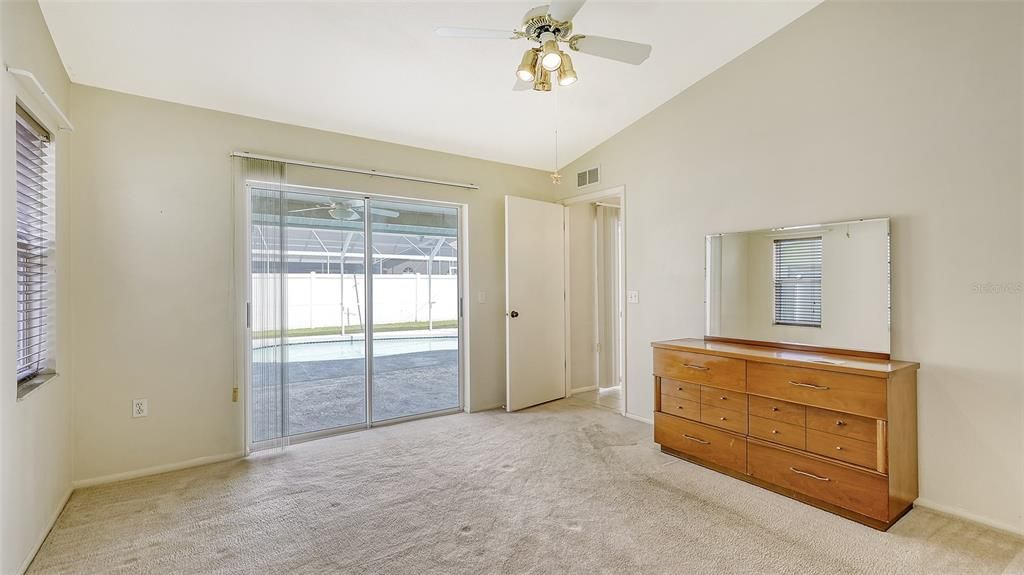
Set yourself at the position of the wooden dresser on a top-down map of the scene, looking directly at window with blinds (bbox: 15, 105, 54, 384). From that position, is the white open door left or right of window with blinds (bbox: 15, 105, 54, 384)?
right

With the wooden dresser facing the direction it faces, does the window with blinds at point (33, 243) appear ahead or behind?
ahead

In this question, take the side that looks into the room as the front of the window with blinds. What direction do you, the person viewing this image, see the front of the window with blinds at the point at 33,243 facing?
facing to the right of the viewer

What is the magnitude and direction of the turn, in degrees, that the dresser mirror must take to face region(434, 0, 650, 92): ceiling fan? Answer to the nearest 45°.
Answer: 0° — it already faces it

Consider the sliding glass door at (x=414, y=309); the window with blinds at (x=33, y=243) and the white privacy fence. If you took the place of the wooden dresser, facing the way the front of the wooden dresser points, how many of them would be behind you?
0

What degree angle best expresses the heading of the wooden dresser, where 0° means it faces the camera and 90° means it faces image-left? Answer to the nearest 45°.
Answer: approximately 45°

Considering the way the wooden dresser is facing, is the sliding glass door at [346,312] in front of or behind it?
in front

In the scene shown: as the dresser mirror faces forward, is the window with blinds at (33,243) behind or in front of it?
in front

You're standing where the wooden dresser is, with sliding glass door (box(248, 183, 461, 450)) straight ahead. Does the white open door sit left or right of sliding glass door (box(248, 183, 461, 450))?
right

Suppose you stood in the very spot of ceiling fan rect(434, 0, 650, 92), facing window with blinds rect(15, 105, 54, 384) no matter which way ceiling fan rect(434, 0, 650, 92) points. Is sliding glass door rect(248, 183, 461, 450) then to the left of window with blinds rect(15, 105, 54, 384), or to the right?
right

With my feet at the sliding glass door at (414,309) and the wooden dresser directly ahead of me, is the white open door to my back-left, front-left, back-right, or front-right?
front-left

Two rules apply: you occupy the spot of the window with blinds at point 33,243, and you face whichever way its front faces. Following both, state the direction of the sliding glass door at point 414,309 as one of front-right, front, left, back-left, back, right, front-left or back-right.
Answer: front
